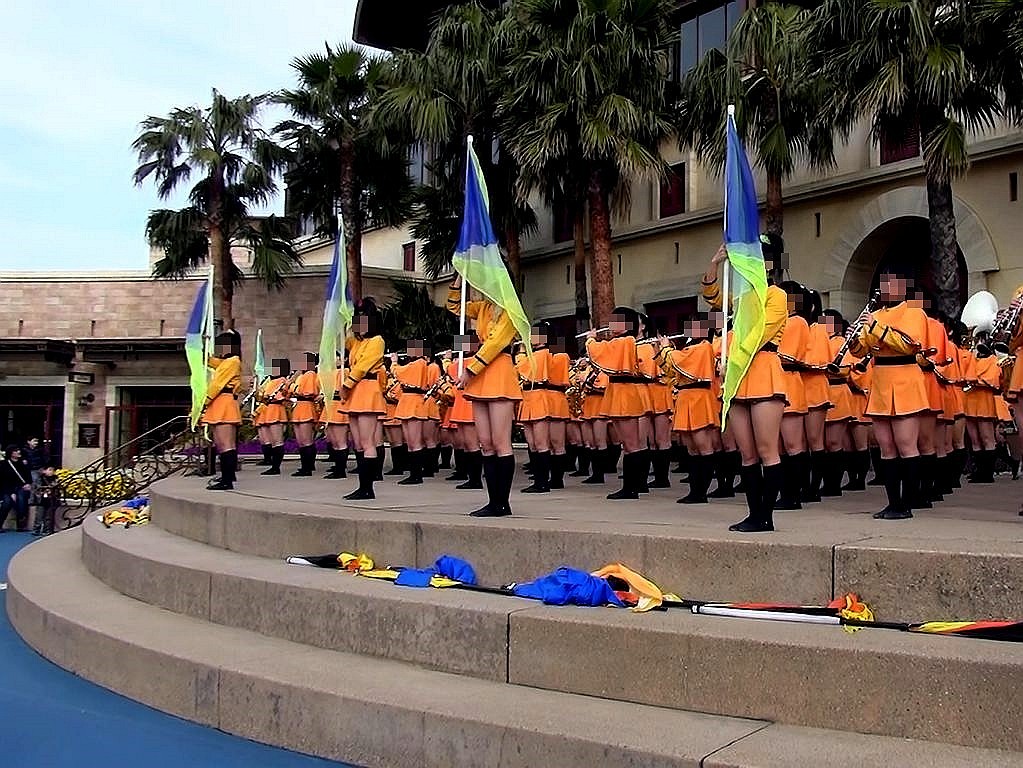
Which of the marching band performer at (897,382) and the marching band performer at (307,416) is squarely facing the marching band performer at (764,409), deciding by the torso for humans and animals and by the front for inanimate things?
the marching band performer at (897,382)

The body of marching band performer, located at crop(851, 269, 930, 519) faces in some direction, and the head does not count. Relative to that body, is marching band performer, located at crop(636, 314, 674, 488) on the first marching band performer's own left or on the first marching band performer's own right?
on the first marching band performer's own right

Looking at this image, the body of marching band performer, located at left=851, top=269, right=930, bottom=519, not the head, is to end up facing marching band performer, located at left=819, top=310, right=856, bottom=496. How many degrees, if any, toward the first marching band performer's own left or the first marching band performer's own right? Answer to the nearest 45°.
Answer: approximately 135° to the first marching band performer's own right

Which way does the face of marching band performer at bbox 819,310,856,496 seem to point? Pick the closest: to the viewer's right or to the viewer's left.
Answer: to the viewer's left
